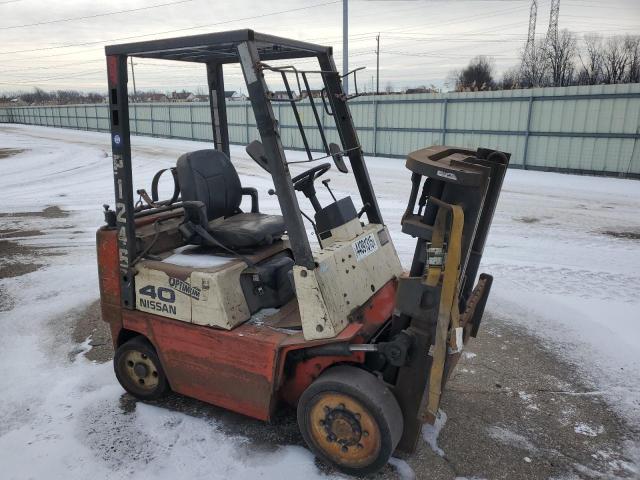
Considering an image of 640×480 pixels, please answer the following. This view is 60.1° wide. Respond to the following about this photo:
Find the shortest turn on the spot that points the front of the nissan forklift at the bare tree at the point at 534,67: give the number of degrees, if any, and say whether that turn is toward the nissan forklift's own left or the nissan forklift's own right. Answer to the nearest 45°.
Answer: approximately 90° to the nissan forklift's own left

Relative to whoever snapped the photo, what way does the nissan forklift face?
facing the viewer and to the right of the viewer

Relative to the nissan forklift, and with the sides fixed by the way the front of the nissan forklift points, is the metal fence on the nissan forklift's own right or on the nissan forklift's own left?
on the nissan forklift's own left

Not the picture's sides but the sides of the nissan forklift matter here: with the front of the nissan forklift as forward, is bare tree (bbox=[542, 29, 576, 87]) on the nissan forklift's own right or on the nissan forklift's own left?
on the nissan forklift's own left
